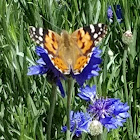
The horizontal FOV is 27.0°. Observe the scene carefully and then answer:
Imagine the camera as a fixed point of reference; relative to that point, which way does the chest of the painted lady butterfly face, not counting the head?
away from the camera
